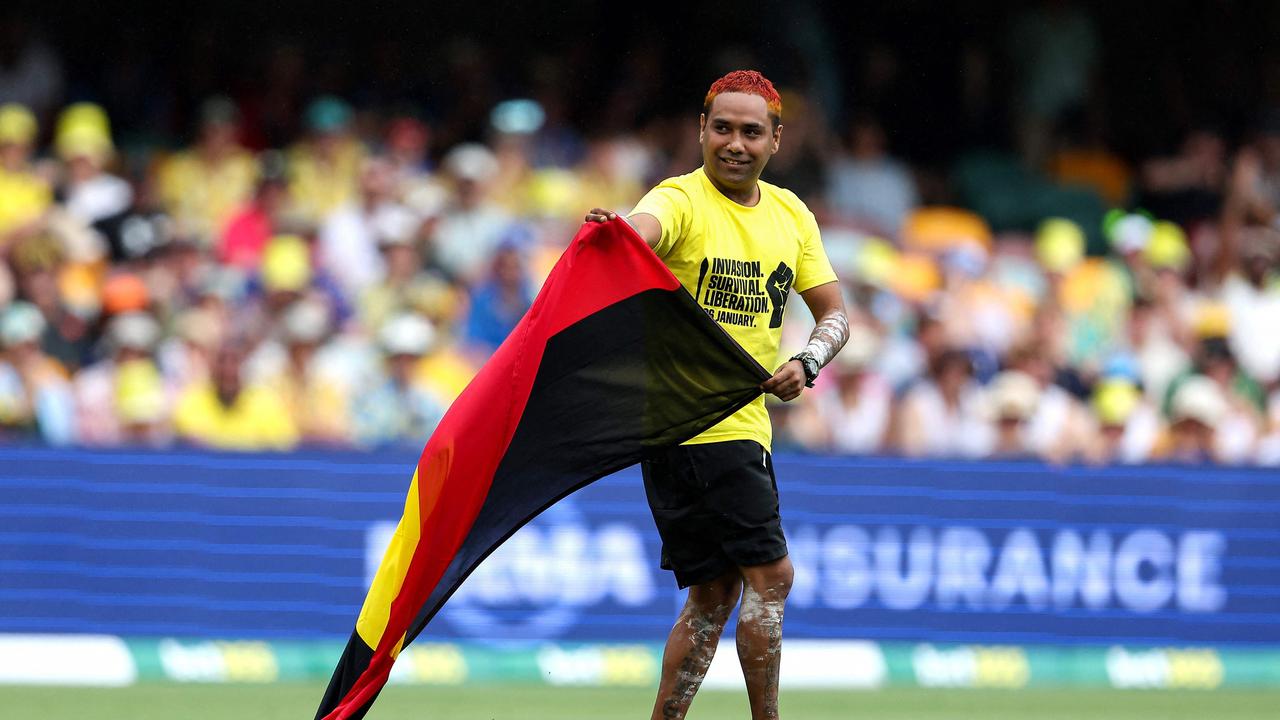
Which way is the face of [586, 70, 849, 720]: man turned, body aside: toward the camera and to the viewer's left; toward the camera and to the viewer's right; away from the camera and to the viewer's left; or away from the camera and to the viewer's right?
toward the camera and to the viewer's left

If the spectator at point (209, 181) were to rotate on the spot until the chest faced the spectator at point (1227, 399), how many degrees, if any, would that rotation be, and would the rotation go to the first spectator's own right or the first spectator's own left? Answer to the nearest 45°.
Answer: approximately 90° to the first spectator's own left

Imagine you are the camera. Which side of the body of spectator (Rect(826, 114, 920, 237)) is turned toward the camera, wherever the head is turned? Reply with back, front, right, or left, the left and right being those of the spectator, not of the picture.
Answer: front

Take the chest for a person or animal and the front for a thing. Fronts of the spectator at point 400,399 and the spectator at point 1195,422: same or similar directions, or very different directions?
same or similar directions

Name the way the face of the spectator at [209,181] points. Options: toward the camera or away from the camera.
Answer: toward the camera

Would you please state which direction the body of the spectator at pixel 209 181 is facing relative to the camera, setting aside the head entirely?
toward the camera

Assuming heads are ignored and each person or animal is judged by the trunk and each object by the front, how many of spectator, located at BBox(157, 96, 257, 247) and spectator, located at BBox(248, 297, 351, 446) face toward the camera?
2

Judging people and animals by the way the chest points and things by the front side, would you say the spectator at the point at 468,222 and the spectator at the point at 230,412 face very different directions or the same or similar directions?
same or similar directions

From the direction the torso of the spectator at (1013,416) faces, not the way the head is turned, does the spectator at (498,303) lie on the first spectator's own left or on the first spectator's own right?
on the first spectator's own right

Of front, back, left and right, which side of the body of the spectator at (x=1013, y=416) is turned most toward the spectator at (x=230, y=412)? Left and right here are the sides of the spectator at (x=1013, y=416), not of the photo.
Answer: right

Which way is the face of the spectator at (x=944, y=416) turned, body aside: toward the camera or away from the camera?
toward the camera

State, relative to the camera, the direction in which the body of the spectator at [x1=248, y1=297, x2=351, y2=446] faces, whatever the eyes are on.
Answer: toward the camera

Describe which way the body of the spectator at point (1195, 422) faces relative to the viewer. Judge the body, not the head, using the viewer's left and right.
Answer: facing the viewer
